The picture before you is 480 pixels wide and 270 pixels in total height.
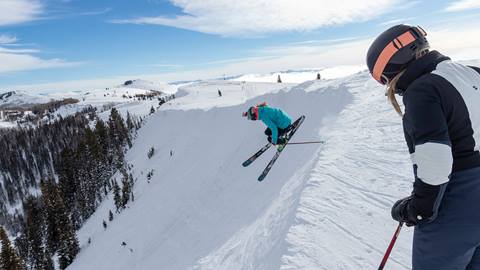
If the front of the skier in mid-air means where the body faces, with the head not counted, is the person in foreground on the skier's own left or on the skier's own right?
on the skier's own left

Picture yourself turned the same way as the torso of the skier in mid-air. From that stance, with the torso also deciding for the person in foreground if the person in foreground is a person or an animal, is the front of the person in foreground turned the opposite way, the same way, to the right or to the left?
to the right

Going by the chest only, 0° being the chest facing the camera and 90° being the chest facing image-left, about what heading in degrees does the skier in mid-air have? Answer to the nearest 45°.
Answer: approximately 90°

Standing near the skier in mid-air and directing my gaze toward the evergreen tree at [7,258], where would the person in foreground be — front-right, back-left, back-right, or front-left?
back-left

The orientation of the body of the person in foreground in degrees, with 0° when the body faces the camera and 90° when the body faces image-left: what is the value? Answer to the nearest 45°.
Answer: approximately 135°

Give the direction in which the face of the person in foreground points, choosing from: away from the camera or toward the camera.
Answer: away from the camera
